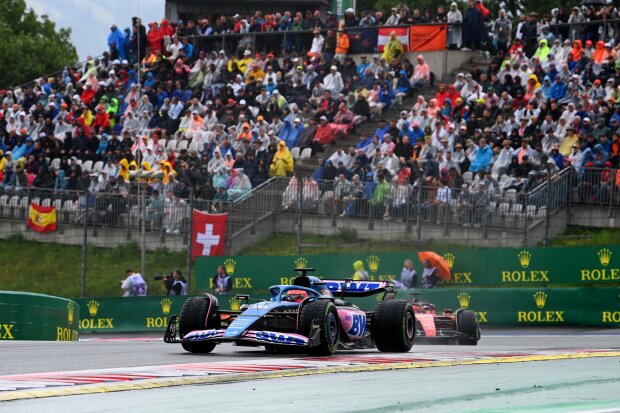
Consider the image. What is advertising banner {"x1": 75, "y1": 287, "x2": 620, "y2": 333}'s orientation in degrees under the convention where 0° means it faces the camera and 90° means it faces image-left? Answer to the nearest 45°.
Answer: approximately 0°

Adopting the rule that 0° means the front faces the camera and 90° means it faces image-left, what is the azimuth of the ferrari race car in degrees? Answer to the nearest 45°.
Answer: approximately 0°

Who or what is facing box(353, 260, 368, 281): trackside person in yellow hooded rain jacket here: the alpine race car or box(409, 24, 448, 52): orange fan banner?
the orange fan banner

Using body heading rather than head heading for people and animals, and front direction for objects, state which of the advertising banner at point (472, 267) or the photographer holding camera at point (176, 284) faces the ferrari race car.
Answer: the advertising banner
